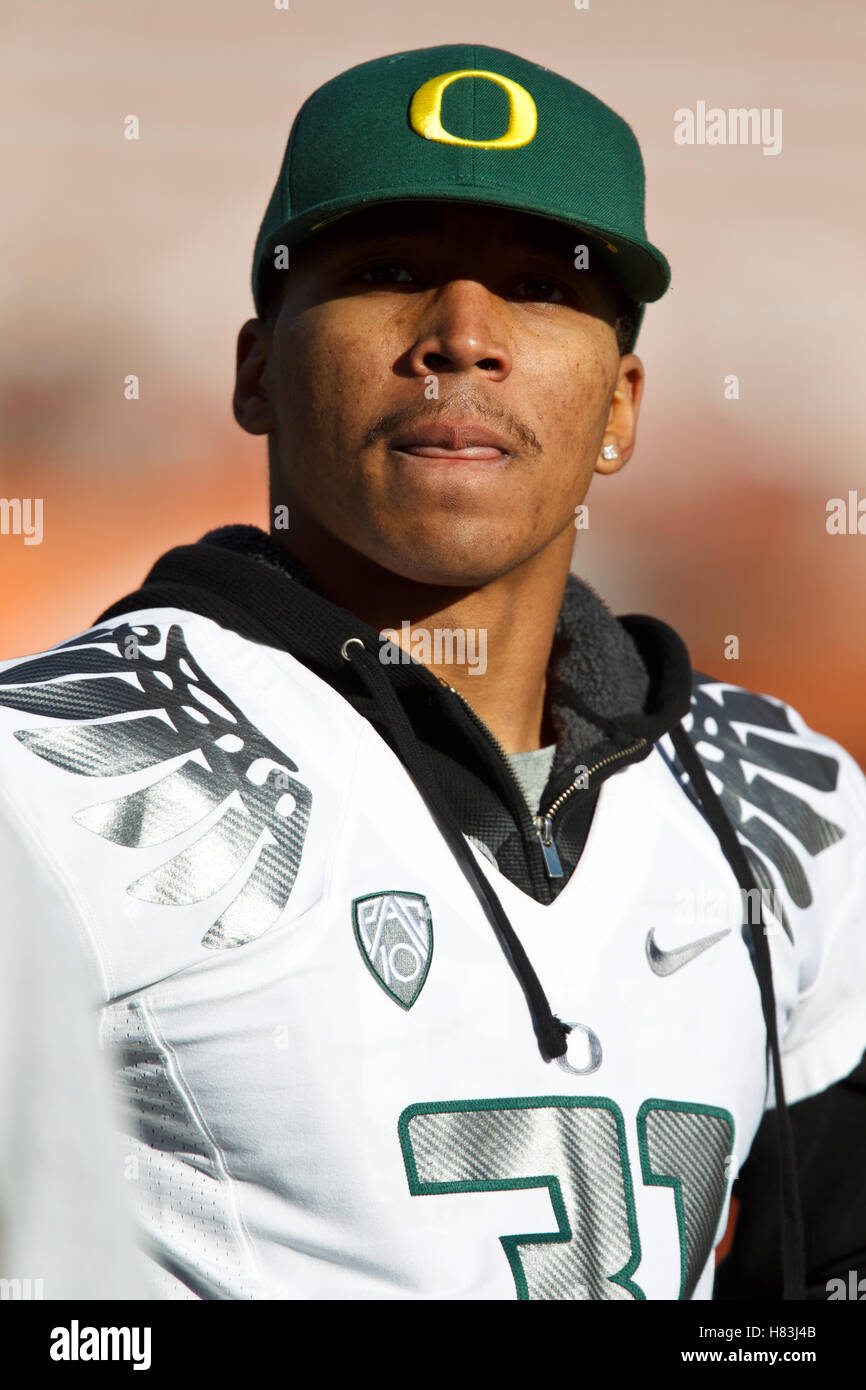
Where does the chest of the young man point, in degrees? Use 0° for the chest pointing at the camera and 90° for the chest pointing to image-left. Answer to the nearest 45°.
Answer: approximately 315°
